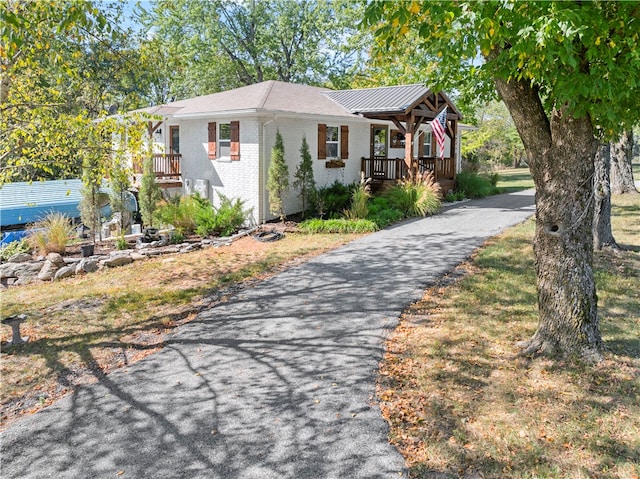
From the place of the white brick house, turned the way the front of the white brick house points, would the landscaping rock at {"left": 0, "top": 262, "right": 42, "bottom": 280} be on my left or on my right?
on my right

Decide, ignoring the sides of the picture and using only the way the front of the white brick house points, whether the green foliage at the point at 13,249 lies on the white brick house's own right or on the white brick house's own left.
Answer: on the white brick house's own right

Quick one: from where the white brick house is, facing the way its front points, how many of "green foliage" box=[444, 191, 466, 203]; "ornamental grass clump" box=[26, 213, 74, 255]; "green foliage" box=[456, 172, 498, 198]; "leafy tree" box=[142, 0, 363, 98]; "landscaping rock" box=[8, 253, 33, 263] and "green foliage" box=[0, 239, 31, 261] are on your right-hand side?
3

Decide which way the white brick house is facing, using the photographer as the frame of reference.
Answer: facing the viewer and to the right of the viewer

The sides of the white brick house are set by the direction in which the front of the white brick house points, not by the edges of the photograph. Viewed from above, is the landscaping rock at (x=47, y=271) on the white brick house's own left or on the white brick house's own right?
on the white brick house's own right

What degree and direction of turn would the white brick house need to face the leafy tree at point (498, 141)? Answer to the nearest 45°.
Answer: approximately 90° to its left

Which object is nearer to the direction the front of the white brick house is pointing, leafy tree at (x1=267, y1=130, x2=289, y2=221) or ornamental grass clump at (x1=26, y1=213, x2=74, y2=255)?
the leafy tree

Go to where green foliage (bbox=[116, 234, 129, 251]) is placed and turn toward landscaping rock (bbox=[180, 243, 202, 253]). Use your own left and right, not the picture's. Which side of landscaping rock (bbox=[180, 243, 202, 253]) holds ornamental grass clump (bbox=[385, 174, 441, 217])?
left

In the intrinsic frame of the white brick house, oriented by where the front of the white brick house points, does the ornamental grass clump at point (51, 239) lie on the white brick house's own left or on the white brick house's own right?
on the white brick house's own right

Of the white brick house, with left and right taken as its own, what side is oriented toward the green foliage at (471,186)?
left

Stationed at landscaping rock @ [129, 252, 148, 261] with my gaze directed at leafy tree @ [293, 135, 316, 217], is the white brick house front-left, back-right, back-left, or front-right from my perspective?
front-left

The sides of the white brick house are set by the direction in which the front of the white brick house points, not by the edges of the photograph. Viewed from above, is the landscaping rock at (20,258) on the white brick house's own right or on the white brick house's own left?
on the white brick house's own right

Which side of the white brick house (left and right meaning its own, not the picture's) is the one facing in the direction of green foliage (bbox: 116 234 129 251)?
right

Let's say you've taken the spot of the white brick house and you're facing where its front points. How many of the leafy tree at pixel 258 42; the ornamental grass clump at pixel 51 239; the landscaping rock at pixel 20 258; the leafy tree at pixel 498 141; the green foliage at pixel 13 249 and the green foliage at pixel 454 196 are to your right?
3

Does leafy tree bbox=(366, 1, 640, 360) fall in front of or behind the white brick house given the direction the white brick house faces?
in front

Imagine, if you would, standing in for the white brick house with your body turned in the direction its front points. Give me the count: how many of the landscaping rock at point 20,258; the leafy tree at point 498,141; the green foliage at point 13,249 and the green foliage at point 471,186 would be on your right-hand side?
2

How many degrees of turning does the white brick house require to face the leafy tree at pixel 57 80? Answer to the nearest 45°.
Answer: approximately 45° to its right

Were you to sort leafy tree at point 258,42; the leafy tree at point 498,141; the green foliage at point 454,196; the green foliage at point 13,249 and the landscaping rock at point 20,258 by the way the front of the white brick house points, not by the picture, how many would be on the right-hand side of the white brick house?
2
